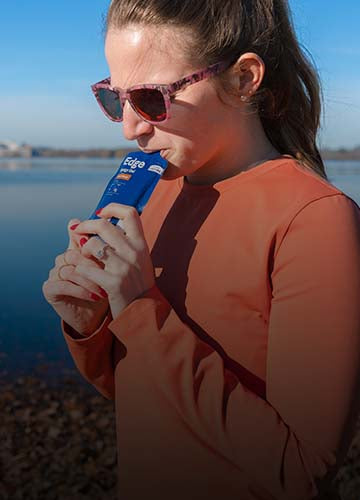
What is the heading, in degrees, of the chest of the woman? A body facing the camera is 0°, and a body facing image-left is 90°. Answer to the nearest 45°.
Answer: approximately 45°

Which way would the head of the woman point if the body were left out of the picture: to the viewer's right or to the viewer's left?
to the viewer's left
